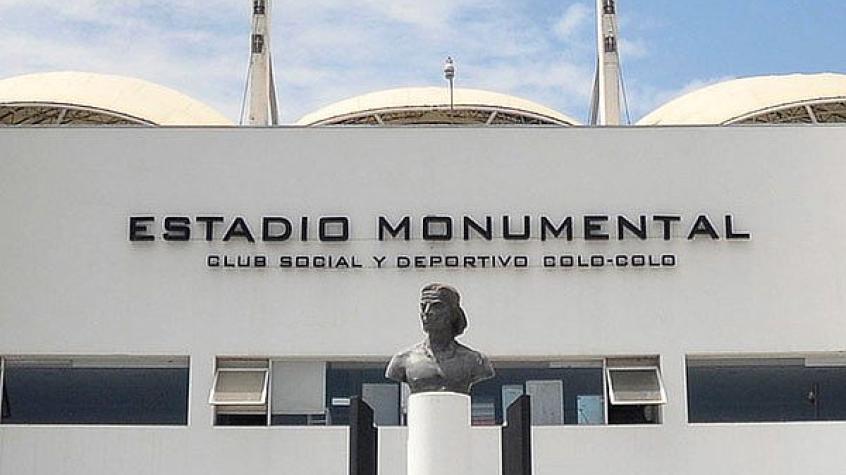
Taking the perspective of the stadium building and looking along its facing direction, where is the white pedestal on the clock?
The white pedestal is roughly at 12 o'clock from the stadium building.

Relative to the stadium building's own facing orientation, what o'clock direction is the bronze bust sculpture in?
The bronze bust sculpture is roughly at 12 o'clock from the stadium building.

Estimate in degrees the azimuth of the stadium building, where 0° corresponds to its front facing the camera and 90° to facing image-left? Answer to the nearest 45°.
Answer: approximately 0°
